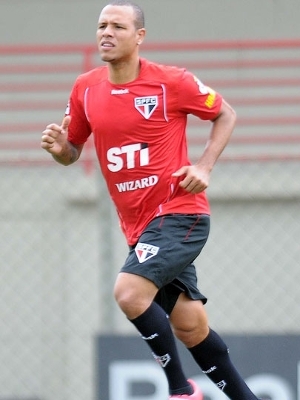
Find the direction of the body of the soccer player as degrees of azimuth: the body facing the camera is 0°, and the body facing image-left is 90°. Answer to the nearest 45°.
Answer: approximately 45°
